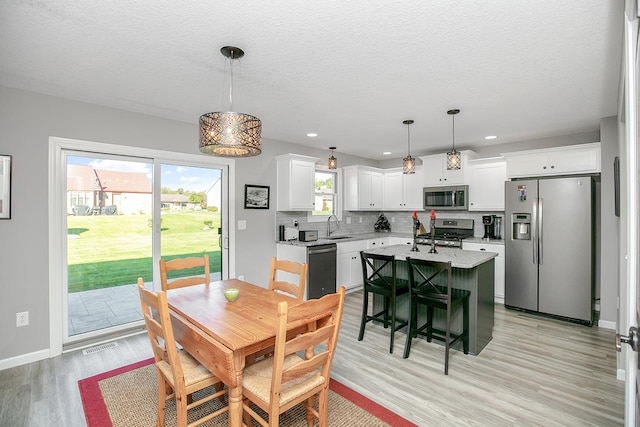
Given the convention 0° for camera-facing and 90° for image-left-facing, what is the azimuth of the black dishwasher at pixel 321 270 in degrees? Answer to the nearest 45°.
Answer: approximately 315°

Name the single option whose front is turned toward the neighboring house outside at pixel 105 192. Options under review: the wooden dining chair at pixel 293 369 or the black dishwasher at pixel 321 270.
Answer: the wooden dining chair

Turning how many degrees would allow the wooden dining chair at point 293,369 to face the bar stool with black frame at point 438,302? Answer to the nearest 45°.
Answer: approximately 90° to its right

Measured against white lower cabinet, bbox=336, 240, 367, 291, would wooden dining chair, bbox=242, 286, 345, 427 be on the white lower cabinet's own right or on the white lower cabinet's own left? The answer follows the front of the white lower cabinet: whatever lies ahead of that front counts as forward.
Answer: on the white lower cabinet's own right

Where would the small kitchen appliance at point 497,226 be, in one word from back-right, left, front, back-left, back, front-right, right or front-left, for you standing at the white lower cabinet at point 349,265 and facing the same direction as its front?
front-left

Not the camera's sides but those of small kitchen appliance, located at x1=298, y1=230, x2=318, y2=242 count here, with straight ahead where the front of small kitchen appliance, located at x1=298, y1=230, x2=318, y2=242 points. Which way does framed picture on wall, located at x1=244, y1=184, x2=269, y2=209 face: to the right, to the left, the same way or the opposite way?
the same way

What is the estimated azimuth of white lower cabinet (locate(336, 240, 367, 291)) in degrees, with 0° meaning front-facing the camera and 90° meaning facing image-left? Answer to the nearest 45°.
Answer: approximately 315°

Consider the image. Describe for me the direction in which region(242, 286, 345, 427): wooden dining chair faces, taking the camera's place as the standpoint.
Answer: facing away from the viewer and to the left of the viewer

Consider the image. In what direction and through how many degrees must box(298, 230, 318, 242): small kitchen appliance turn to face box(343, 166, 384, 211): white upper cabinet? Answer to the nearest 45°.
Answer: approximately 90° to its left

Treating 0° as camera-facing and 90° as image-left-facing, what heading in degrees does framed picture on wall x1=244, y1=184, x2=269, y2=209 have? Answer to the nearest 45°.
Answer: approximately 315°

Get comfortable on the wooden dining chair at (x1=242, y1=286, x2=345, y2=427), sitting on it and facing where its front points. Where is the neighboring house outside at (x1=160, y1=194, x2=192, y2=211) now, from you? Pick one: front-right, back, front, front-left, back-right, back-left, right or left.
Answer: front

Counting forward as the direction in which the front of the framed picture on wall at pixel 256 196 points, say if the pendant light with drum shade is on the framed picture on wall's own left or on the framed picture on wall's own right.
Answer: on the framed picture on wall's own right

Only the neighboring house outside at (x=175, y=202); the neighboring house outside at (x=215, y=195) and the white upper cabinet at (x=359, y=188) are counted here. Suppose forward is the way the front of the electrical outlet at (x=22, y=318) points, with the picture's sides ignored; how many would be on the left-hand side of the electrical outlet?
3

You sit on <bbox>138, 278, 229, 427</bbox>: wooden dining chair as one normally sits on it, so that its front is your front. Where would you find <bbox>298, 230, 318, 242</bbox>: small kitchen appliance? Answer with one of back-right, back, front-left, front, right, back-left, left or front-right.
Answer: front

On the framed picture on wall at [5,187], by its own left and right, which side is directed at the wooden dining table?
front

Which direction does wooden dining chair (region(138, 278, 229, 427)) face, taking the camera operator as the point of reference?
facing away from the viewer and to the right of the viewer

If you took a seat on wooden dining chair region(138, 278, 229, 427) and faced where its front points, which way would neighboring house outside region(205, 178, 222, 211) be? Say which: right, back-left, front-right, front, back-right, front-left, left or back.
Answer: front-left
